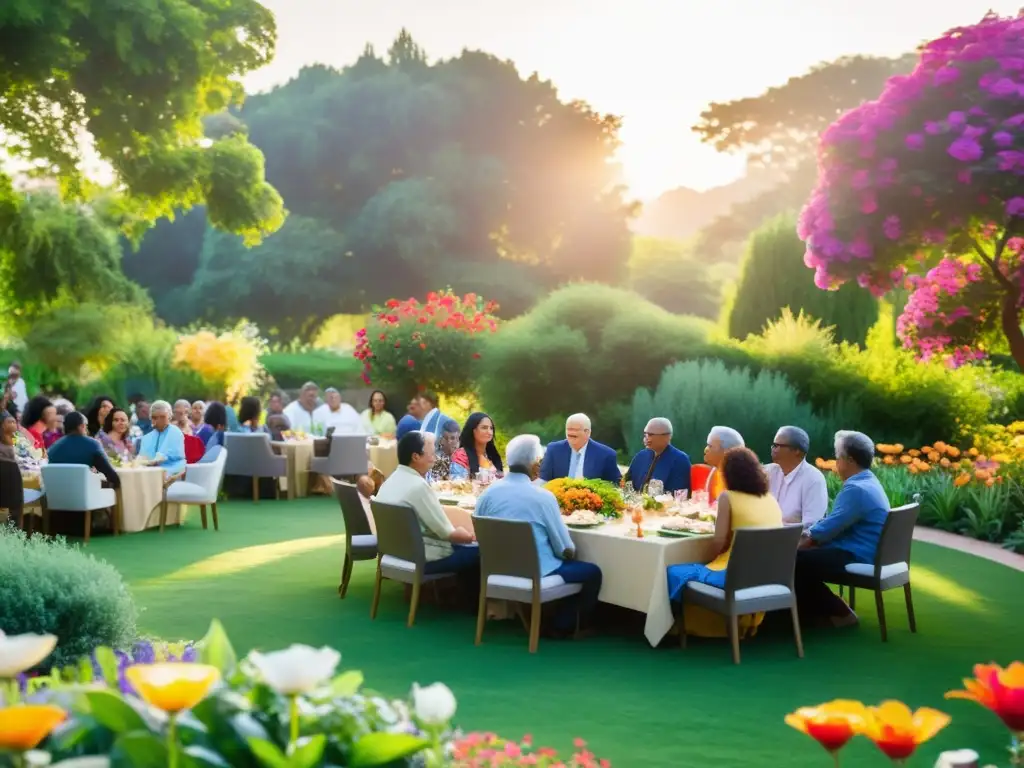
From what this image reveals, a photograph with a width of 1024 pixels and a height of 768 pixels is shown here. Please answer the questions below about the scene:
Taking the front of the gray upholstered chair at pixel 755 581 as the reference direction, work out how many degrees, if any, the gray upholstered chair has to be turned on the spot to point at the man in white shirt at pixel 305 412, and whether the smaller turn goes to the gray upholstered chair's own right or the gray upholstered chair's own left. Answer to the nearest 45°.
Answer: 0° — it already faces them

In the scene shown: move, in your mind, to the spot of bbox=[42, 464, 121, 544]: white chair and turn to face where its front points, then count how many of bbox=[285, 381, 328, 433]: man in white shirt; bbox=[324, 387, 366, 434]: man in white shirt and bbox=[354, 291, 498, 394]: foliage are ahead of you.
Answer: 3

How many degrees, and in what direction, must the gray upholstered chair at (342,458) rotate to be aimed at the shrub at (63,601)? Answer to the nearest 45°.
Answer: approximately 135° to its left

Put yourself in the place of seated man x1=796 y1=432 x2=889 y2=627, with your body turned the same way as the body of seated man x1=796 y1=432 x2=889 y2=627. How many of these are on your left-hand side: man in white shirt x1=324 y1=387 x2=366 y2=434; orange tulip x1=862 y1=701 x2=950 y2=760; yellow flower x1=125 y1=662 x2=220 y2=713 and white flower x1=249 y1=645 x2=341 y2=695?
3

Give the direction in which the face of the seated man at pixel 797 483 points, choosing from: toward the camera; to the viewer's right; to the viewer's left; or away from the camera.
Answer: to the viewer's left

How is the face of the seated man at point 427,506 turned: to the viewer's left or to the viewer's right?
to the viewer's right

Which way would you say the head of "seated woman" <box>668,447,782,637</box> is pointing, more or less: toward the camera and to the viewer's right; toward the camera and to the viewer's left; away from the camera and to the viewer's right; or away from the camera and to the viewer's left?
away from the camera and to the viewer's left

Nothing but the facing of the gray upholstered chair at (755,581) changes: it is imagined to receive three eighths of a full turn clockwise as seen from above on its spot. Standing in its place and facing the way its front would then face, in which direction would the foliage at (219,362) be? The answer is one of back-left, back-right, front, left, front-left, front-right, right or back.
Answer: back-left

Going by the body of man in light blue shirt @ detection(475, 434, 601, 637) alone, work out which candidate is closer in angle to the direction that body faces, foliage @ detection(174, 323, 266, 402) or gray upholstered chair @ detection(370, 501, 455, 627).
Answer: the foliage

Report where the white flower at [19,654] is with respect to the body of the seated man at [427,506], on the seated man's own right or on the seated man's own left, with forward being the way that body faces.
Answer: on the seated man's own right

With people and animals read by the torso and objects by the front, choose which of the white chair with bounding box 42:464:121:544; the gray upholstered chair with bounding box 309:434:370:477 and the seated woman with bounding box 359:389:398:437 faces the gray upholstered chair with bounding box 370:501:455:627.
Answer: the seated woman

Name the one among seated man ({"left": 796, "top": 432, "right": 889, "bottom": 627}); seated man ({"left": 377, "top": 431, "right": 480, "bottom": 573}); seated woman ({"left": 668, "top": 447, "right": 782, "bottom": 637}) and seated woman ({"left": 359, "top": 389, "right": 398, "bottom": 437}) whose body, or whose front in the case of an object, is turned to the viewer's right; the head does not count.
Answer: seated man ({"left": 377, "top": 431, "right": 480, "bottom": 573})

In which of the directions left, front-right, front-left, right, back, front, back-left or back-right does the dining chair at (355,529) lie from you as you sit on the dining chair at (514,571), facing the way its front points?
left

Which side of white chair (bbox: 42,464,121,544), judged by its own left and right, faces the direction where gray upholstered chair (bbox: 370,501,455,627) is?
right

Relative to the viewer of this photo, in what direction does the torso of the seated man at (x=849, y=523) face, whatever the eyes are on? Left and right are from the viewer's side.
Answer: facing to the left of the viewer
